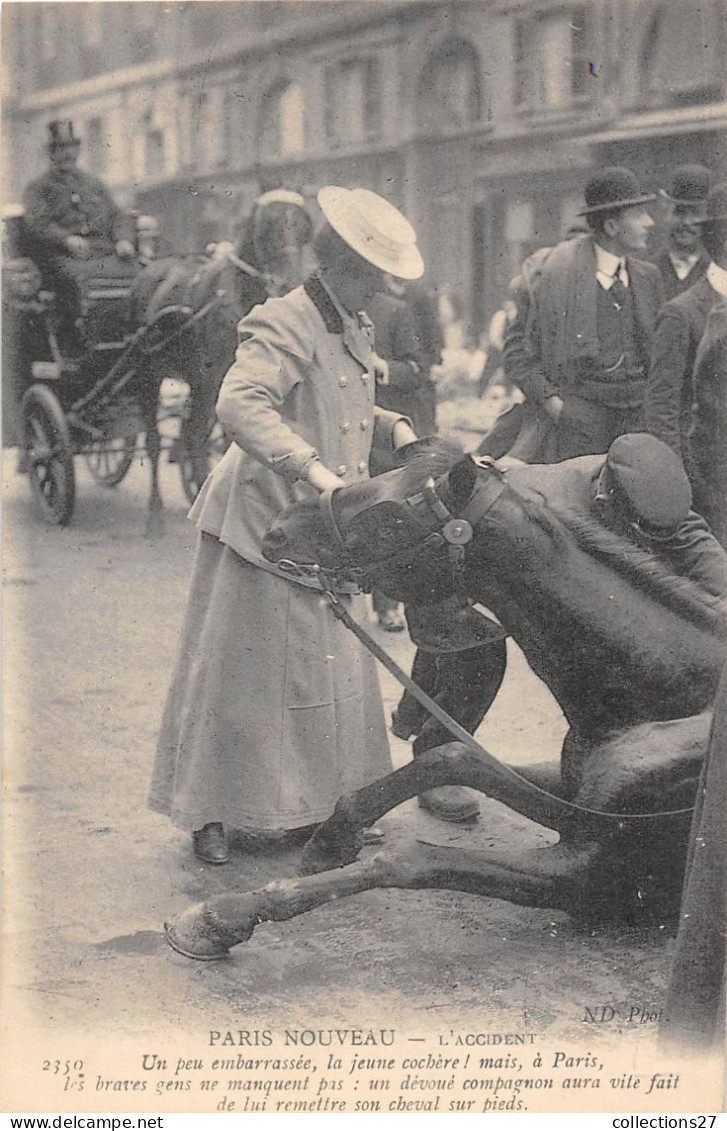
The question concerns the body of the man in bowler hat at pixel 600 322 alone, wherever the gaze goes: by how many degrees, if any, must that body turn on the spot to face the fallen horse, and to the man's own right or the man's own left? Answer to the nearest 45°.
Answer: approximately 45° to the man's own right

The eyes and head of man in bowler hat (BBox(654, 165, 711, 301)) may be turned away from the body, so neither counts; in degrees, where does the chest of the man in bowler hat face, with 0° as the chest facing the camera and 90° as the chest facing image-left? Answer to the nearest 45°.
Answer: approximately 0°

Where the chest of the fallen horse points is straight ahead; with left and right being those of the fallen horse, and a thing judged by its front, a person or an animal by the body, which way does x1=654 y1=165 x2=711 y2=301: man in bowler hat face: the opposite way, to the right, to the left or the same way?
to the left

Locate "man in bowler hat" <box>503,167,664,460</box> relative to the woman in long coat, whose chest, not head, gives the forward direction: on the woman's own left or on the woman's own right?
on the woman's own left

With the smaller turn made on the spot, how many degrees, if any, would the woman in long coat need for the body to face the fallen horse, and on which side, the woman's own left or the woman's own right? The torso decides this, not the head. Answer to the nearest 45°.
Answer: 0° — they already face it

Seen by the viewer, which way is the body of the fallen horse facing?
to the viewer's left

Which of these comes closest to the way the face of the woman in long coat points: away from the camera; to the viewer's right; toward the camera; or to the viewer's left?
to the viewer's right

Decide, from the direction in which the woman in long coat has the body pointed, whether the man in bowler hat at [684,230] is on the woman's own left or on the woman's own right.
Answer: on the woman's own left

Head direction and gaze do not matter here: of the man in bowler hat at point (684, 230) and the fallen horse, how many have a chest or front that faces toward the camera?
1

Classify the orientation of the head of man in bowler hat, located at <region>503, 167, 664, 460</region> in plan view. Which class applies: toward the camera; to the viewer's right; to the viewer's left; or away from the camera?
to the viewer's right
